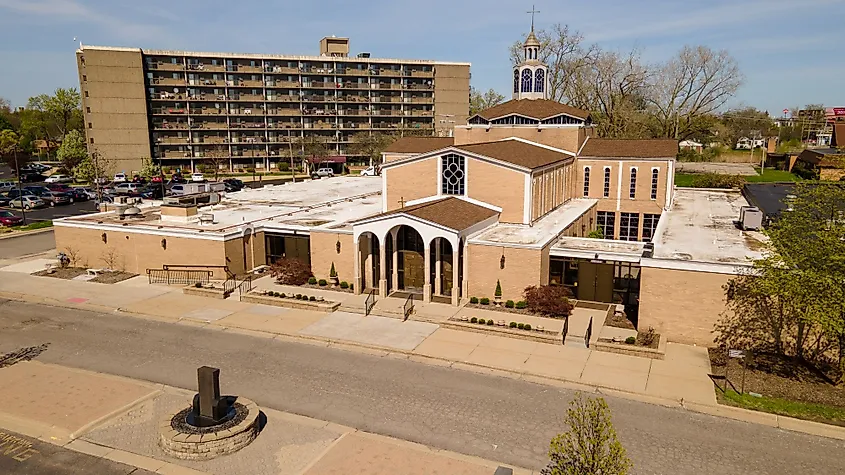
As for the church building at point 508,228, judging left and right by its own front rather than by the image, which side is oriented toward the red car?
right

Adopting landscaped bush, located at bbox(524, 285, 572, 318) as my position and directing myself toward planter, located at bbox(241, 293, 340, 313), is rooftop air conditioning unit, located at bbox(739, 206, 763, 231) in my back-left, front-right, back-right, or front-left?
back-right

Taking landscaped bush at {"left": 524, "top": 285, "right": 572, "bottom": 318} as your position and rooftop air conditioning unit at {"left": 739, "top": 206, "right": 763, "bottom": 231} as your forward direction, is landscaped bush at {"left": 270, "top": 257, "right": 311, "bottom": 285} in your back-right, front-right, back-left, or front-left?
back-left

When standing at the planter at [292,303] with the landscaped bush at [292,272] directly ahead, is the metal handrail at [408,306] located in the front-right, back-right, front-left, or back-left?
back-right

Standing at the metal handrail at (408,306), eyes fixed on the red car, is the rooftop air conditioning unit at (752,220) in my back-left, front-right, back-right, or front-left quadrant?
back-right

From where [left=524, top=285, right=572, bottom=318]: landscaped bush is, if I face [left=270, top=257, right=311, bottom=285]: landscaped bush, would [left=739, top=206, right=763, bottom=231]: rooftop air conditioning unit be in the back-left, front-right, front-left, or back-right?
back-right

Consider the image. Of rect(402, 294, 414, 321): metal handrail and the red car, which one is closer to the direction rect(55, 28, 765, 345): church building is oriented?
the metal handrail

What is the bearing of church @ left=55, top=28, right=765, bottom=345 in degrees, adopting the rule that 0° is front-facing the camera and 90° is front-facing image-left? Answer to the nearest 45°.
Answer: approximately 45°

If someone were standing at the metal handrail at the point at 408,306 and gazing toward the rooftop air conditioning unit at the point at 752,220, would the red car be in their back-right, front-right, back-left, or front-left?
back-left

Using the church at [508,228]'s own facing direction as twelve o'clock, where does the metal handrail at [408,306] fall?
The metal handrail is roughly at 12 o'clock from the church.
